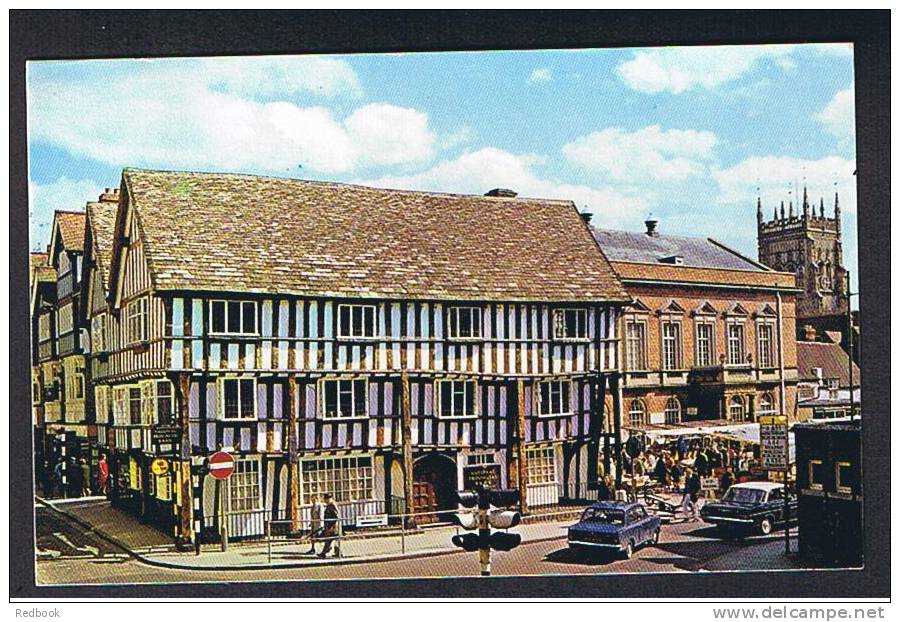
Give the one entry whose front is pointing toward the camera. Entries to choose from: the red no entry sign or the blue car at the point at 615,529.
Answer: the red no entry sign

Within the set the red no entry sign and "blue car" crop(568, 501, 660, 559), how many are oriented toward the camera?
1

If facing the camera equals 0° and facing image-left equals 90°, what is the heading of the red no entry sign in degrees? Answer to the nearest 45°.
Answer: approximately 0°

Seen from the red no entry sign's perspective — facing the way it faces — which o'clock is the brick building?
The brick building is roughly at 9 o'clock from the red no entry sign.

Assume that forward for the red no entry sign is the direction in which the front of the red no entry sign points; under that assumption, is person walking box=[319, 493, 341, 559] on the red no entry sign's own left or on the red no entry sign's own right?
on the red no entry sign's own left

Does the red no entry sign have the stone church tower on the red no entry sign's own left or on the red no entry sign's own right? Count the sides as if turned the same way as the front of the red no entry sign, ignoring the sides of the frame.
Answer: on the red no entry sign's own left
